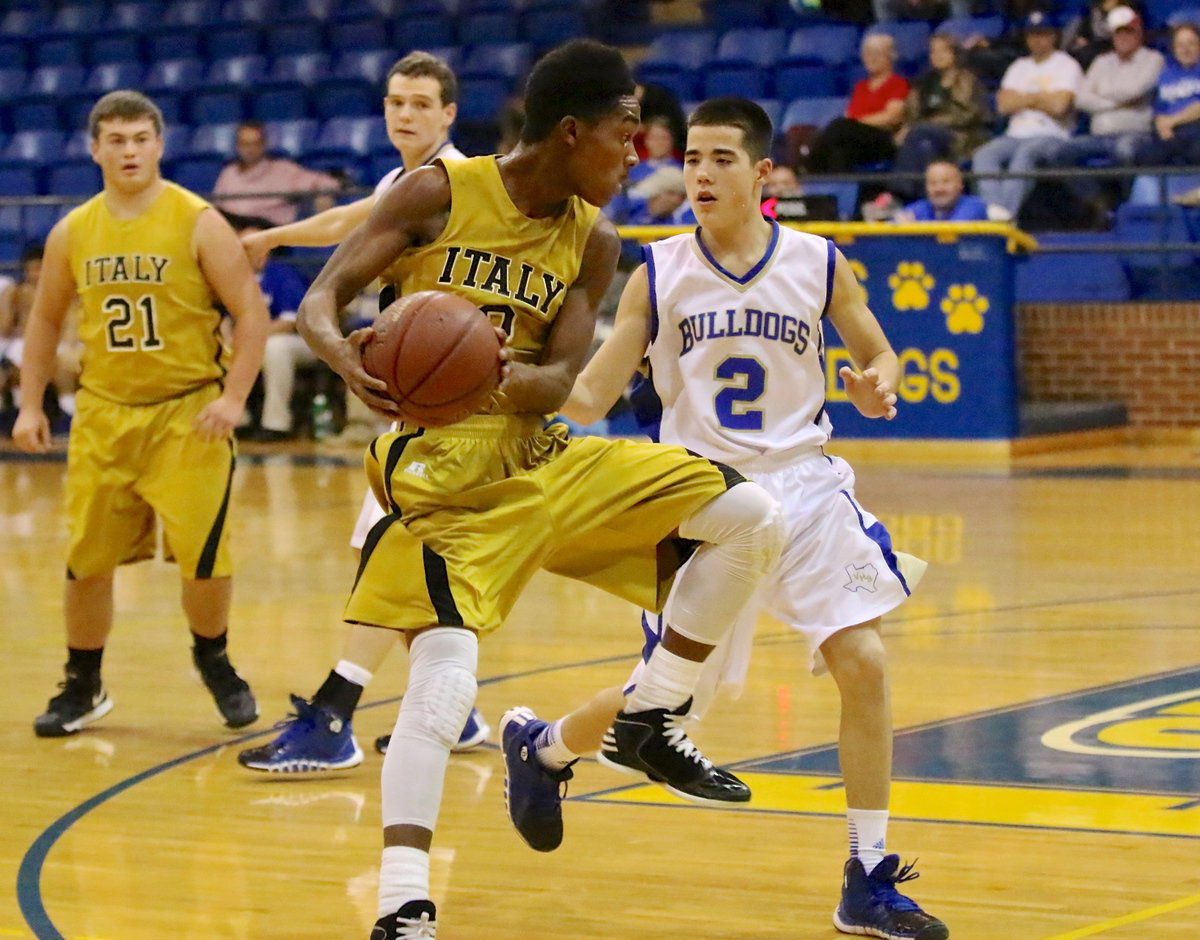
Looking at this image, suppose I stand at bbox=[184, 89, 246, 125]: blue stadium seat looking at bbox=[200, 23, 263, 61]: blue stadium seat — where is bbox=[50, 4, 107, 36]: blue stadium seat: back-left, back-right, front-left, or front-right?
front-left

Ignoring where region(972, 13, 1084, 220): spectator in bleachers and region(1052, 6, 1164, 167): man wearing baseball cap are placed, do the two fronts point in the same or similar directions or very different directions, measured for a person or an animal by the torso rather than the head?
same or similar directions

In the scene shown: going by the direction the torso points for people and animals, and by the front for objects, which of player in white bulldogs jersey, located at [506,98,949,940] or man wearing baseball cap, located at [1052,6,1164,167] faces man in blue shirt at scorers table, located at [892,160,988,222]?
the man wearing baseball cap

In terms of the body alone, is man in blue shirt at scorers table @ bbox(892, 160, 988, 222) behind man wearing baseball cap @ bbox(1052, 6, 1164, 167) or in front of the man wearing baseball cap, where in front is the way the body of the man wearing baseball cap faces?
in front

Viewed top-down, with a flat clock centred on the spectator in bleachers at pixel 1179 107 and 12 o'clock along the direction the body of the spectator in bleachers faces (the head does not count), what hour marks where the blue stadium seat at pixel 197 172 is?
The blue stadium seat is roughly at 2 o'clock from the spectator in bleachers.

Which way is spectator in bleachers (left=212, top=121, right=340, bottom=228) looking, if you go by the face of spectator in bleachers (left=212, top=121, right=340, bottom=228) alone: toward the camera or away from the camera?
toward the camera

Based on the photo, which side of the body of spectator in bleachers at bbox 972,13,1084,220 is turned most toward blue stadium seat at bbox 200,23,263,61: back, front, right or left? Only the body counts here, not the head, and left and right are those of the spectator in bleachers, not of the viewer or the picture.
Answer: right

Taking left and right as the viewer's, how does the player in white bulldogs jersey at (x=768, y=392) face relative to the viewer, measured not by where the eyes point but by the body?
facing the viewer

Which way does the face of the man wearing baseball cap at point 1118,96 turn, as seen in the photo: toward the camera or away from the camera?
toward the camera

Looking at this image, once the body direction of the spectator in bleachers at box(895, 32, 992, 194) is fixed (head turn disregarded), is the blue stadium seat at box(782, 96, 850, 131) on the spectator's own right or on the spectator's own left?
on the spectator's own right

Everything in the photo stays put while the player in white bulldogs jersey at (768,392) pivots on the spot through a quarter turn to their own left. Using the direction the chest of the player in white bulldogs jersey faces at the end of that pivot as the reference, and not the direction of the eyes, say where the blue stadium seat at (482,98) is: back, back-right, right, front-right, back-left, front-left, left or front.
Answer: left

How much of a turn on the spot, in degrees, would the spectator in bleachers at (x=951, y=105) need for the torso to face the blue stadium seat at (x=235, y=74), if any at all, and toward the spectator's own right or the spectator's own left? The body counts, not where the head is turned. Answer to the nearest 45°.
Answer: approximately 90° to the spectator's own right

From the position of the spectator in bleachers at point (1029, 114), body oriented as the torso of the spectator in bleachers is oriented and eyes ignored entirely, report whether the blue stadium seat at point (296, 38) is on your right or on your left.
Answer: on your right

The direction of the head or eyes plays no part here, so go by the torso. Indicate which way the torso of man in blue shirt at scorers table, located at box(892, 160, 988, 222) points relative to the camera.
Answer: toward the camera

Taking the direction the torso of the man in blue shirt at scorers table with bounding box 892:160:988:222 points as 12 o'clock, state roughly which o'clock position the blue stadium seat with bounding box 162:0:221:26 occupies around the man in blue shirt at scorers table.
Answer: The blue stadium seat is roughly at 4 o'clock from the man in blue shirt at scorers table.

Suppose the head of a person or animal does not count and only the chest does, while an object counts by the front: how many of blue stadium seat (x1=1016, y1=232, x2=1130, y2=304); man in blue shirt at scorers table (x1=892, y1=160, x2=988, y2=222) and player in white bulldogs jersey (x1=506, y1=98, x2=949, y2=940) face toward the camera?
3

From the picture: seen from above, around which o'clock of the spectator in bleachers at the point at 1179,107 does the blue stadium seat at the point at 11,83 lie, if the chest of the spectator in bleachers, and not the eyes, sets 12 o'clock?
The blue stadium seat is roughly at 2 o'clock from the spectator in bleachers.

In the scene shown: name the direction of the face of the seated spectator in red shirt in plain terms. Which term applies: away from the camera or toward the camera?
toward the camera
